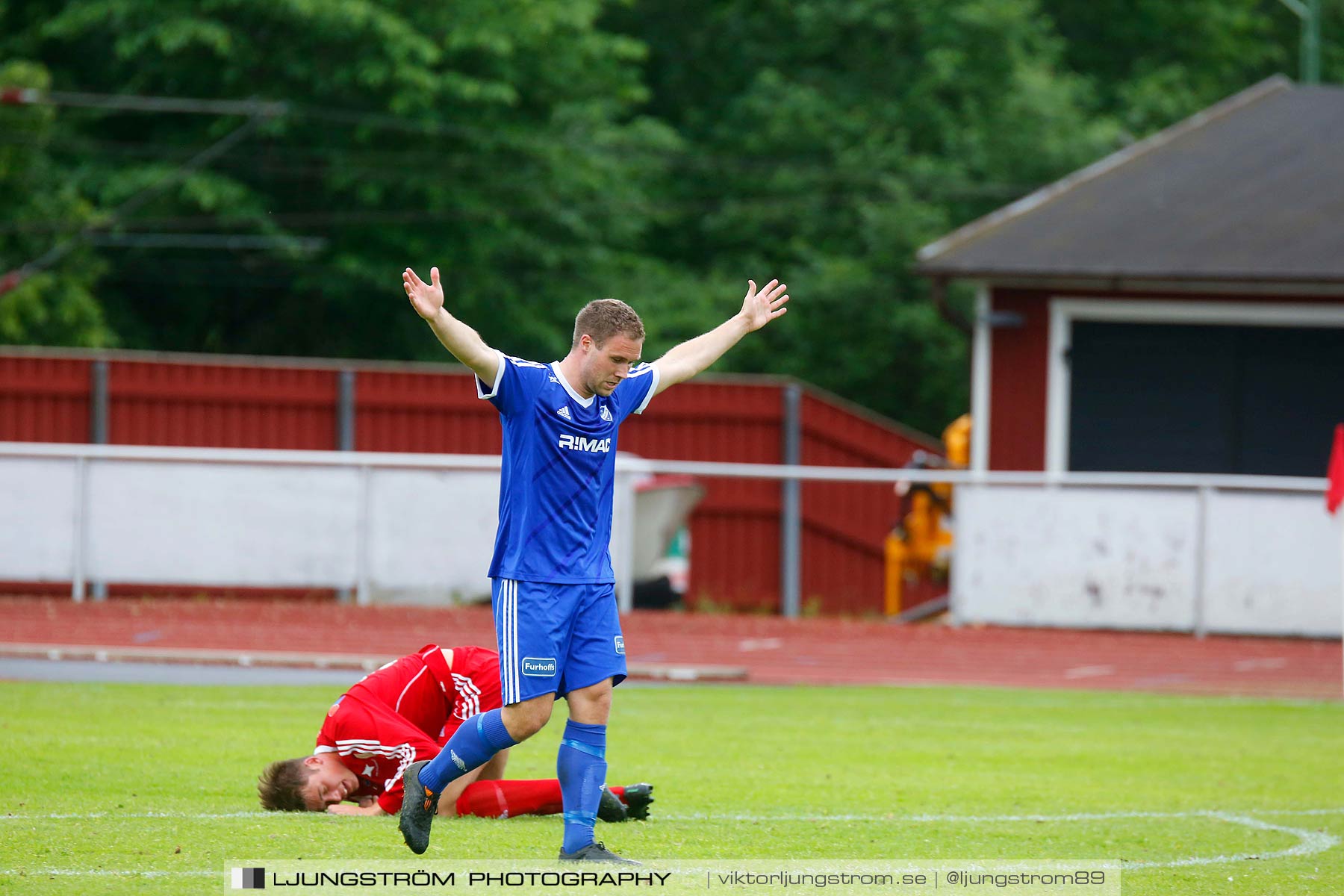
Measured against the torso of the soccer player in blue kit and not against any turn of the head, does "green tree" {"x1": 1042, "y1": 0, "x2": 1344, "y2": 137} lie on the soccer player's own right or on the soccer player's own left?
on the soccer player's own left

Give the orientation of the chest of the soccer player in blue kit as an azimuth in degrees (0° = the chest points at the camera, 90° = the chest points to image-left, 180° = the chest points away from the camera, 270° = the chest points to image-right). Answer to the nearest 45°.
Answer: approximately 315°

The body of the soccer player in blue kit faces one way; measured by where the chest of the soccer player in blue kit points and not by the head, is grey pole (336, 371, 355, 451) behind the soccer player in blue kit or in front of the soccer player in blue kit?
behind

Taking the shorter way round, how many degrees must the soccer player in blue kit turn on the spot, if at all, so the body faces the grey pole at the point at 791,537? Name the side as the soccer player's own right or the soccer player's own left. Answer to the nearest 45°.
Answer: approximately 135° to the soccer player's own left

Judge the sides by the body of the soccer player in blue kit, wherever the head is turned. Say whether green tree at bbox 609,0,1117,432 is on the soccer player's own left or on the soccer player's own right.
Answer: on the soccer player's own left

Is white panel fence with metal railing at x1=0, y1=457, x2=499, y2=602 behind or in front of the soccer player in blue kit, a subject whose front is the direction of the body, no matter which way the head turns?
behind

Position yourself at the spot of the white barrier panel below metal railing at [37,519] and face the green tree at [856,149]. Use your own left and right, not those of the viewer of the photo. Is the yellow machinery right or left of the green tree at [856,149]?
right

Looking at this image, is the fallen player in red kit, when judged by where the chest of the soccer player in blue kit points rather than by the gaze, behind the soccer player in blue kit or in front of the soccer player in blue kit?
behind
